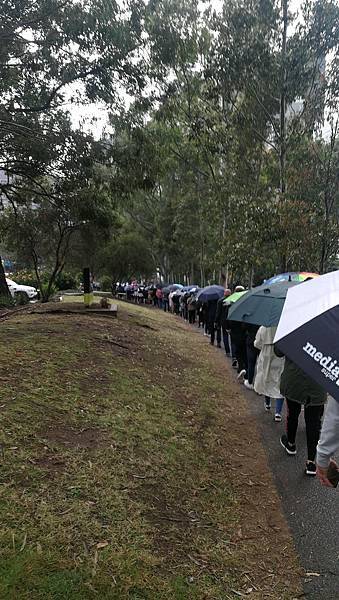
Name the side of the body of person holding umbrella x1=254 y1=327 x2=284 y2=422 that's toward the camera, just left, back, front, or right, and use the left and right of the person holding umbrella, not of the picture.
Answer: back

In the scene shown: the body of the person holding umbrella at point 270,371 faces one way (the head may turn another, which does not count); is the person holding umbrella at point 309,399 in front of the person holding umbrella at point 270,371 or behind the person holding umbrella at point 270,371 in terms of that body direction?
behind

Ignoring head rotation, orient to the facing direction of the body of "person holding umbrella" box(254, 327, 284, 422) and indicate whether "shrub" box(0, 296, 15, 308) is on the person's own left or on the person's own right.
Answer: on the person's own left

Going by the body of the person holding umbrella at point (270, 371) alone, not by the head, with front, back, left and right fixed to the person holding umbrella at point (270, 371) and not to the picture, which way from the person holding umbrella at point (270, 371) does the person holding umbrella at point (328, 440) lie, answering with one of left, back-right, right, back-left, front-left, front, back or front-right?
back

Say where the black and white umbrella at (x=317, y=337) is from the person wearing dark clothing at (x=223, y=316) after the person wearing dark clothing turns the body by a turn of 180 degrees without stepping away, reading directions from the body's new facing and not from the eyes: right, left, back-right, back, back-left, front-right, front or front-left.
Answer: front

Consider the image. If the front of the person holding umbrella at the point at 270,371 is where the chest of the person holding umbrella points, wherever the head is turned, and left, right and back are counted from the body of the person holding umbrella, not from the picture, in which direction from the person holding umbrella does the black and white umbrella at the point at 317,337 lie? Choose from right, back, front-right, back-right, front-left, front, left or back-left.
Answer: back

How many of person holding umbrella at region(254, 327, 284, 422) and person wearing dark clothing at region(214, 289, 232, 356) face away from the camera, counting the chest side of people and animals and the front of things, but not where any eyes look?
2

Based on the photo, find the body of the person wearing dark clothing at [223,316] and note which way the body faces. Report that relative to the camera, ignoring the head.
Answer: away from the camera

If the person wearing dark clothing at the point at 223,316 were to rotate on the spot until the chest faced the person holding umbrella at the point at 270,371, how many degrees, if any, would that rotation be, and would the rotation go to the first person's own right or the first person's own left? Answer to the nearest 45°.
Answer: approximately 180°

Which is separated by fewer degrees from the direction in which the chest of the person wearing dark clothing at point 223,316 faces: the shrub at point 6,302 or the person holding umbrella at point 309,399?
the shrub

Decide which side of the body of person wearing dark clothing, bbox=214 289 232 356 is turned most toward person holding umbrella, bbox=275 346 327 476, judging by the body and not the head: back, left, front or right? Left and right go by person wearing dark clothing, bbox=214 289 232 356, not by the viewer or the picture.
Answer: back
